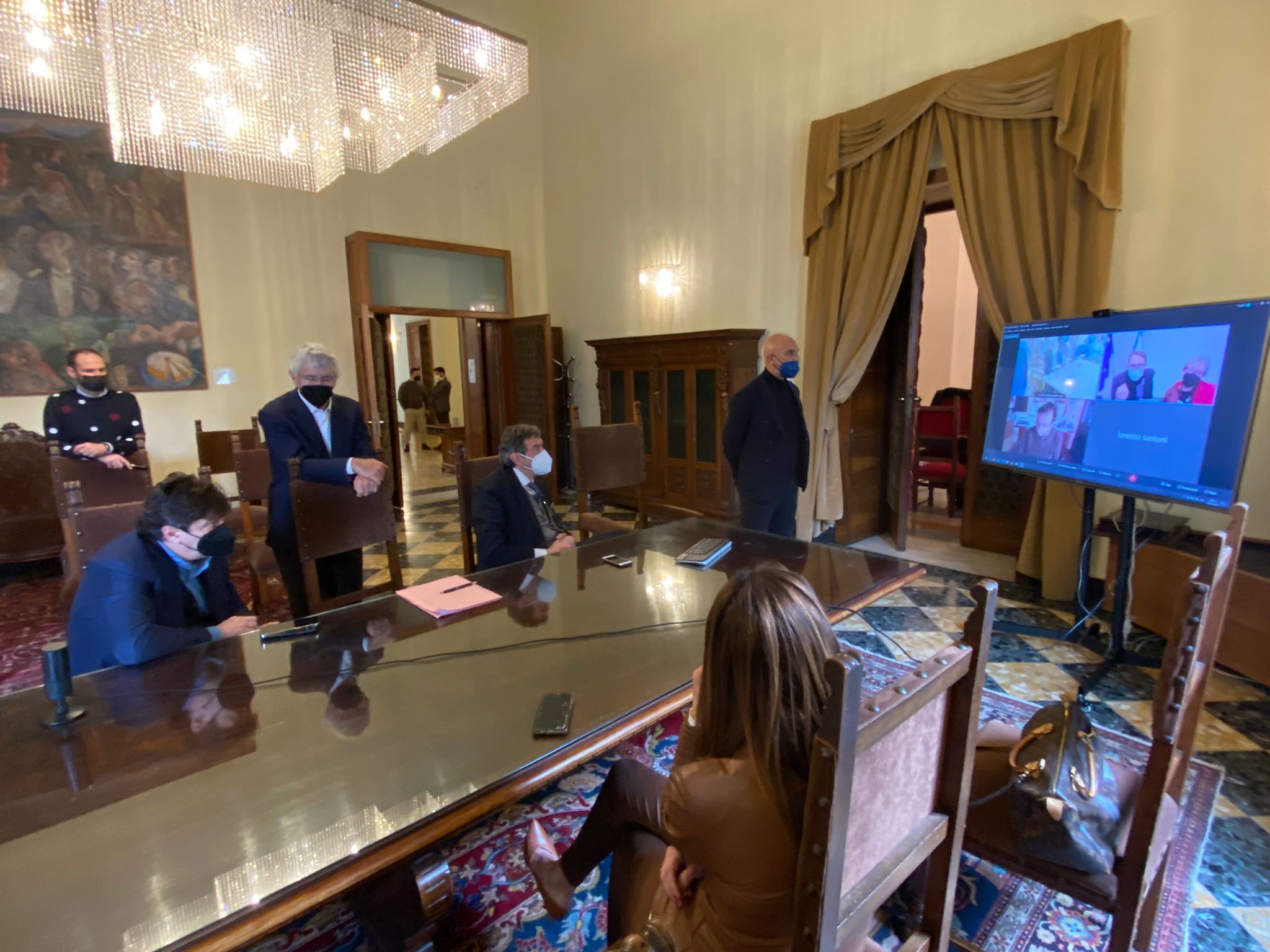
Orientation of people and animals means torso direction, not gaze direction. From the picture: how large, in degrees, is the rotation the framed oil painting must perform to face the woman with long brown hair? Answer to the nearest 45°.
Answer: approximately 45° to its right

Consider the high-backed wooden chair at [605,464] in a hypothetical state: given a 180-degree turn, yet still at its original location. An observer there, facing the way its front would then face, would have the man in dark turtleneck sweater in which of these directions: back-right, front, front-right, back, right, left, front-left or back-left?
back-right

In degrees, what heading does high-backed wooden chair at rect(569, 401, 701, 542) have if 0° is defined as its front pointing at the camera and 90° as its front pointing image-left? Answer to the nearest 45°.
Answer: approximately 315°

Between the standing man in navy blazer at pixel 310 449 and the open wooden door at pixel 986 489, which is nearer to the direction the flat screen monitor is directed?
the standing man in navy blazer

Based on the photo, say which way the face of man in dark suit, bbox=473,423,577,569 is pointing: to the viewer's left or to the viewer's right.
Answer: to the viewer's right

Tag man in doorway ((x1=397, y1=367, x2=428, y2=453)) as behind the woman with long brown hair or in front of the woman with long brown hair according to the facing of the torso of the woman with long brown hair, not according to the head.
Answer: in front

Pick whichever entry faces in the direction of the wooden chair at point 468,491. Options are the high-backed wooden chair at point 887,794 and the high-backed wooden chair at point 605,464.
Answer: the high-backed wooden chair at point 887,794

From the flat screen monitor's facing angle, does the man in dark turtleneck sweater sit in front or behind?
in front

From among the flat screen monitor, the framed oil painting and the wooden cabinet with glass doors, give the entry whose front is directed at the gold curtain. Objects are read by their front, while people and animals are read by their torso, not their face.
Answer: the framed oil painting

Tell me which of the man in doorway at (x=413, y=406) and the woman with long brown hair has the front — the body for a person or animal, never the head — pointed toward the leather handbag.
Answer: the man in doorway

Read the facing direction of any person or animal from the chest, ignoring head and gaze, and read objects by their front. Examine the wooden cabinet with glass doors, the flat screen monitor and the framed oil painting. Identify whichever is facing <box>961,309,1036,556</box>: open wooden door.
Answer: the framed oil painting

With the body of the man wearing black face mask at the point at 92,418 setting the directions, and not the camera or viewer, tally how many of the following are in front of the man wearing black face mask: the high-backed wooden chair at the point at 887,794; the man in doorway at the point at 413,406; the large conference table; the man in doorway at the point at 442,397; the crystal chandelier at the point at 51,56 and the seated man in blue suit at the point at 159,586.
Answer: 4

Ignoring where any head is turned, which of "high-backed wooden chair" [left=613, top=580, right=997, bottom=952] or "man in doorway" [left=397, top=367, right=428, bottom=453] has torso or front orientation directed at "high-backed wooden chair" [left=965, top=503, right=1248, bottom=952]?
the man in doorway

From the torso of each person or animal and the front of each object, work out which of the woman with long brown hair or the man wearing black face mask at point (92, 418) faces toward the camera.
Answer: the man wearing black face mask

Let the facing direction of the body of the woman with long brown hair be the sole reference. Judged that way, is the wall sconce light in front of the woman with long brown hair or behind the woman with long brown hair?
in front

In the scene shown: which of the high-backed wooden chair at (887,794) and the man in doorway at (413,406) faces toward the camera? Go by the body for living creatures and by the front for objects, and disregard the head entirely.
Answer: the man in doorway

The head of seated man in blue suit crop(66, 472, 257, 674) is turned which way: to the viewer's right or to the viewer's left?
to the viewer's right

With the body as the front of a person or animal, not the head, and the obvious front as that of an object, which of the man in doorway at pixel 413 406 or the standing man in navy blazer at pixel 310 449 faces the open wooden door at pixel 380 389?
the man in doorway

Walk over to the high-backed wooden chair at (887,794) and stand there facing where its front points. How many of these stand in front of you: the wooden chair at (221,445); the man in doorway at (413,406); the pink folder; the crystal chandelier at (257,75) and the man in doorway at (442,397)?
5

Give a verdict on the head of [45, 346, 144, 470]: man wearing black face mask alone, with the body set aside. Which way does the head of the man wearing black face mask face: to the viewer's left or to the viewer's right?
to the viewer's right

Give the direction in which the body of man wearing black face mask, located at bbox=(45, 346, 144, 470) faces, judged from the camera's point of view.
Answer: toward the camera

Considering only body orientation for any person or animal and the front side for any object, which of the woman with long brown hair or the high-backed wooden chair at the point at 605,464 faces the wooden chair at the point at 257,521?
the woman with long brown hair
